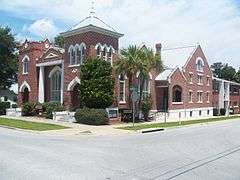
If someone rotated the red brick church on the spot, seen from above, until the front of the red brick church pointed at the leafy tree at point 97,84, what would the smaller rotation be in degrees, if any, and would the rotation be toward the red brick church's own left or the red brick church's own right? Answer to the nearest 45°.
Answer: approximately 45° to the red brick church's own left

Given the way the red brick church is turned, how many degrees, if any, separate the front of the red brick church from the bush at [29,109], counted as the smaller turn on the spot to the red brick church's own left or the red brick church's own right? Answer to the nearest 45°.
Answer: approximately 45° to the red brick church's own right

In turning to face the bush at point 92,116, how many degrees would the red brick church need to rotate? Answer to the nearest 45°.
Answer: approximately 45° to its left
